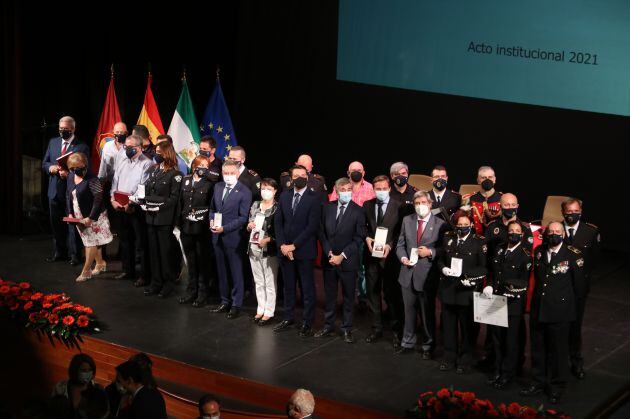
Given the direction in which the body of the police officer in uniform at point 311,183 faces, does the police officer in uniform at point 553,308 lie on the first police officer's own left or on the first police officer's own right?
on the first police officer's own left

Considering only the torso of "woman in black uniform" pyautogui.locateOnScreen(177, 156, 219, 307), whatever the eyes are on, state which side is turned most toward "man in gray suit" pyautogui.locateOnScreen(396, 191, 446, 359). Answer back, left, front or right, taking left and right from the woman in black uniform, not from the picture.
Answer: left

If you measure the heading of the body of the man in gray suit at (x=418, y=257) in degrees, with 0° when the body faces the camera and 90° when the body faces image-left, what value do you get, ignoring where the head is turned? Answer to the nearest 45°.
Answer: approximately 0°

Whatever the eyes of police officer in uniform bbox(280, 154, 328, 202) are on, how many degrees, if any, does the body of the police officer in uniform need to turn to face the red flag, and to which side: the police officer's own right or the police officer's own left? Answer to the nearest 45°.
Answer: approximately 90° to the police officer's own right

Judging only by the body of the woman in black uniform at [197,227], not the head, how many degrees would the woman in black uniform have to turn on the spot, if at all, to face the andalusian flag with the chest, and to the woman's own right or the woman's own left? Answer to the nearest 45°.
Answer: approximately 135° to the woman's own right

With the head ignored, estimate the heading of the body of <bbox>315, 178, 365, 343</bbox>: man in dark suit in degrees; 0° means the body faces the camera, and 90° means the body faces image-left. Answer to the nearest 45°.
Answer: approximately 0°

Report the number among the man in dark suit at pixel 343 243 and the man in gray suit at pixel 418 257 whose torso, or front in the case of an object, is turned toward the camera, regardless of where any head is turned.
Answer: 2

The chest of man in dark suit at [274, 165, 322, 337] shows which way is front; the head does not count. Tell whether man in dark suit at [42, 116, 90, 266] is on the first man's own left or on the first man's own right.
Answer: on the first man's own right
